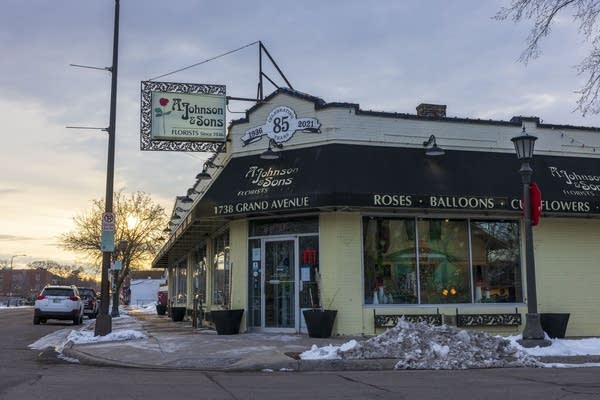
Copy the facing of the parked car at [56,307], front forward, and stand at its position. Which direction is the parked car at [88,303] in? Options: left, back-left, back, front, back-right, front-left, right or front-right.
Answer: front

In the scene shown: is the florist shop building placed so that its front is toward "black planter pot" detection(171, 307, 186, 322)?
no

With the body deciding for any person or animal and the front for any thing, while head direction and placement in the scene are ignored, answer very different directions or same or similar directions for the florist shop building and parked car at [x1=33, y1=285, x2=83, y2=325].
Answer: very different directions

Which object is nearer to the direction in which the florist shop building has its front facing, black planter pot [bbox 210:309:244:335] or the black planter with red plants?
the black planter pot

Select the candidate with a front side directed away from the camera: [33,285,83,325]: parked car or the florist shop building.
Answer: the parked car

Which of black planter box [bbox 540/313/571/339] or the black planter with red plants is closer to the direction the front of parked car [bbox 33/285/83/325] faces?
the black planter with red plants

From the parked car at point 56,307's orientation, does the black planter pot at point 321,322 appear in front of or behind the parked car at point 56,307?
behind

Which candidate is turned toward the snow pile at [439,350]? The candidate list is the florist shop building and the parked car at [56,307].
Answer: the florist shop building

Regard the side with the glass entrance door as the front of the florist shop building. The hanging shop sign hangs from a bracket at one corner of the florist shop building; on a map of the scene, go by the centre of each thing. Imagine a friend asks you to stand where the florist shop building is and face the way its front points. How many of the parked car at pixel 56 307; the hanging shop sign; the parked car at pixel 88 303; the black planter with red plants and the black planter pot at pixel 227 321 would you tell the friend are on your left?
0

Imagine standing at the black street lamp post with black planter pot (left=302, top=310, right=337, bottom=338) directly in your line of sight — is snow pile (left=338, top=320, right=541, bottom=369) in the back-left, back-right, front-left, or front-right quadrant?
front-left

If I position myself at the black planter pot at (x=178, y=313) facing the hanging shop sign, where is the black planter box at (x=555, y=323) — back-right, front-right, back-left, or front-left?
front-left

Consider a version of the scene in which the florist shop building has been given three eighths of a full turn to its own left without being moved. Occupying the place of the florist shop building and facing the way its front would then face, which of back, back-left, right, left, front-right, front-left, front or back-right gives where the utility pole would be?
back-left

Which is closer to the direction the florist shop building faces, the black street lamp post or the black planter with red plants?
the black street lamp post

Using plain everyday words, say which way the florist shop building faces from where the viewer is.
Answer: facing the viewer

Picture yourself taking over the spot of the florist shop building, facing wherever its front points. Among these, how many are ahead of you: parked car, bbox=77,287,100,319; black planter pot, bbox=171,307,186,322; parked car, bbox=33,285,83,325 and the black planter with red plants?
0

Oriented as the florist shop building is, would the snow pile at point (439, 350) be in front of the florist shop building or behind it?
in front

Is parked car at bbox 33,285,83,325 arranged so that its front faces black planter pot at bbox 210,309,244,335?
no

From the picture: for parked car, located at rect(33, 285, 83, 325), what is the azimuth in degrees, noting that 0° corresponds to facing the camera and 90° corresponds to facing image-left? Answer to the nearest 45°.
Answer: approximately 180°

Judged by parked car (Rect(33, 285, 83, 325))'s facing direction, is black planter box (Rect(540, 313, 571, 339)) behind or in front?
behind

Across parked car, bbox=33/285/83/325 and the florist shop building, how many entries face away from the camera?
1
